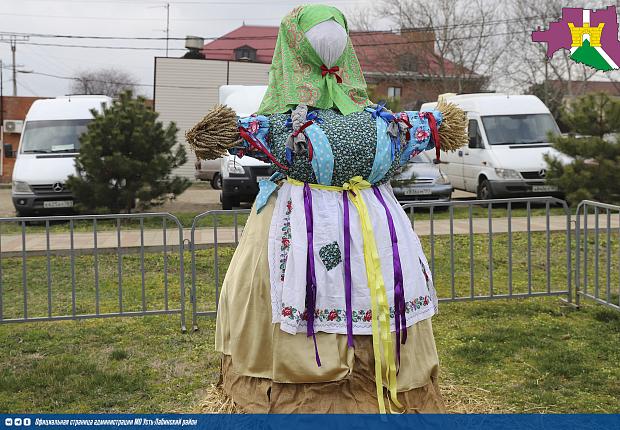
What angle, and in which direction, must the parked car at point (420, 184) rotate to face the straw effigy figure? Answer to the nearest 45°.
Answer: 0° — it already faces it

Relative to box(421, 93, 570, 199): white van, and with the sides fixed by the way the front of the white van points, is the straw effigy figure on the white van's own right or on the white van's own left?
on the white van's own right

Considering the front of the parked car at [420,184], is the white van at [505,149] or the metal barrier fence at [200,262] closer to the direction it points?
the metal barrier fence

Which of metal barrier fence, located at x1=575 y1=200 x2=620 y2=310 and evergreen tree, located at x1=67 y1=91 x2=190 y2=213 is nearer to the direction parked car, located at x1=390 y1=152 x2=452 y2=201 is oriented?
the metal barrier fence

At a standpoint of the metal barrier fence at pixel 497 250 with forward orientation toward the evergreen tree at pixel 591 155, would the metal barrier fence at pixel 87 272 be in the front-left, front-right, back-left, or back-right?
back-left

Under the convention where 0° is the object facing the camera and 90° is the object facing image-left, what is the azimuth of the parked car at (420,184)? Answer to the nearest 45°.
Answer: approximately 0°

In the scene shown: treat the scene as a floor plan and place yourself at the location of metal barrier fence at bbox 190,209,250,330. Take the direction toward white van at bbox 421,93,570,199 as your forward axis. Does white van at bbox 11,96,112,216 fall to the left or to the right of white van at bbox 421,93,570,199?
left

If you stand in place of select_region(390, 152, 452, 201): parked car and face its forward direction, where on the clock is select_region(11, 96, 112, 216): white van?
The white van is roughly at 3 o'clock from the parked car.

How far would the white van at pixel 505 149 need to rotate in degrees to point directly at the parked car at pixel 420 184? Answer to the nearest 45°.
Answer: approximately 90° to its right

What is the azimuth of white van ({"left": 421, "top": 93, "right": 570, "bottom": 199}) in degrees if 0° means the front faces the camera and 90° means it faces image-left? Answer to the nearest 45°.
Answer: approximately 315°

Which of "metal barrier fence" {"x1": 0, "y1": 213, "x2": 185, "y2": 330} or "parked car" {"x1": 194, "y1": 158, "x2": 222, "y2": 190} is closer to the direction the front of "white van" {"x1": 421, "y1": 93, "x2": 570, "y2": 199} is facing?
the metal barrier fence
